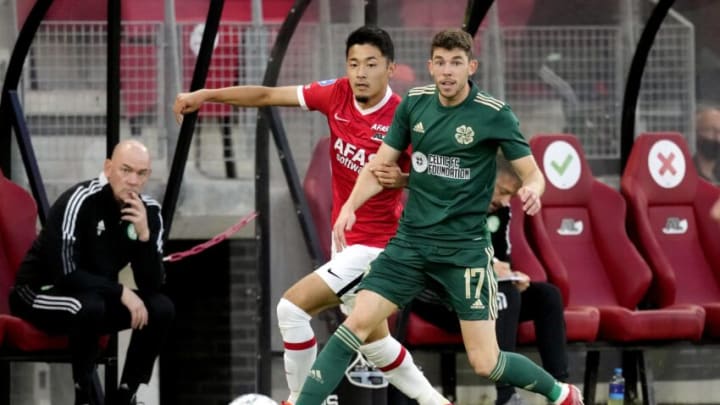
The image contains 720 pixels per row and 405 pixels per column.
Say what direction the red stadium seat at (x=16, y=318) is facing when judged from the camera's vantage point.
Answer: facing the viewer and to the right of the viewer

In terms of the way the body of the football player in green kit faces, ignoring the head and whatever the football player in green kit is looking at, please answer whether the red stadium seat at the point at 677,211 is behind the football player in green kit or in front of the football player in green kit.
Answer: behind

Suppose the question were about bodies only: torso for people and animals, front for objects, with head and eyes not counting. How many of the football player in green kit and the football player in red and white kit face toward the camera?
2

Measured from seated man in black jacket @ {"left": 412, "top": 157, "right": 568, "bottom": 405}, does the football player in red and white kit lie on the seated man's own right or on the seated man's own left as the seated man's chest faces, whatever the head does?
on the seated man's own right

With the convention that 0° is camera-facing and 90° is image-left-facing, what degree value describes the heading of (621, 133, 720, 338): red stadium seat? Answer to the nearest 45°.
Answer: approximately 315°

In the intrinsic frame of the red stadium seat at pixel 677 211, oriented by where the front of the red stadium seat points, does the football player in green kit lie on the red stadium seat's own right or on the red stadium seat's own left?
on the red stadium seat's own right

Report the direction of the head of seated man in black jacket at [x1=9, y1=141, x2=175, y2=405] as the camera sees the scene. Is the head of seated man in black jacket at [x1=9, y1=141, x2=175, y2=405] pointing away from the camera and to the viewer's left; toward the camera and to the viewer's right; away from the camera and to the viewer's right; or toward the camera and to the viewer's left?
toward the camera and to the viewer's right
